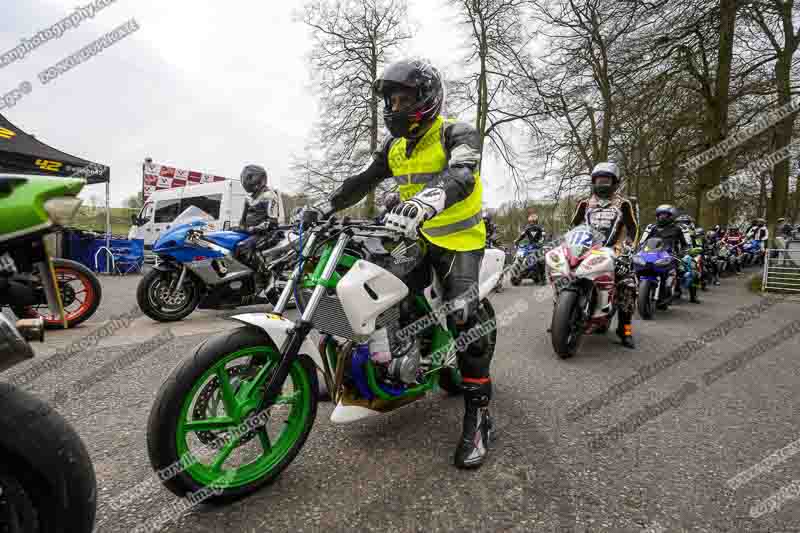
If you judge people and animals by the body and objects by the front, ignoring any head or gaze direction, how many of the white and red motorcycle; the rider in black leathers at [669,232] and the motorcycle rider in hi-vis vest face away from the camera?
0

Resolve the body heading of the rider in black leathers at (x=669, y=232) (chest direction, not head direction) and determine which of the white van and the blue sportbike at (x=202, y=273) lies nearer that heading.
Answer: the blue sportbike

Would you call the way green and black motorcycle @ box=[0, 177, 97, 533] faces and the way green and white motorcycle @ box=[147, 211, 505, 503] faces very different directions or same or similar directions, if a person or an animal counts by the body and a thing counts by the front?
same or similar directions

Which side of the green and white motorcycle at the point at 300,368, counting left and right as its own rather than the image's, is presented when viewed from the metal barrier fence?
back

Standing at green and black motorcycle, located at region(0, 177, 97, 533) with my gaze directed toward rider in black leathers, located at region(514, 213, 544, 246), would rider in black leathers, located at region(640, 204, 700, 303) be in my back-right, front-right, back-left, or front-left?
front-right

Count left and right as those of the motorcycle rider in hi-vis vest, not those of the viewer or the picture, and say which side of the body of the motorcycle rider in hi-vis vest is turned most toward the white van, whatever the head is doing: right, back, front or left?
right

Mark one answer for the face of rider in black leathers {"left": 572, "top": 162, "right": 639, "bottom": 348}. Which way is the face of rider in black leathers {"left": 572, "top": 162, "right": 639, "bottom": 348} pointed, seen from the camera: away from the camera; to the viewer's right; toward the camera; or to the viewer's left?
toward the camera

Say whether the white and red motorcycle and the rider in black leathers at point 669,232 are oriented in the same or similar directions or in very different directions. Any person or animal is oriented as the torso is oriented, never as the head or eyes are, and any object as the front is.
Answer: same or similar directions

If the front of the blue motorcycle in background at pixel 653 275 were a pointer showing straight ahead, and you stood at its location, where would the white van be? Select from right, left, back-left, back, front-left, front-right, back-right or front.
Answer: front-right

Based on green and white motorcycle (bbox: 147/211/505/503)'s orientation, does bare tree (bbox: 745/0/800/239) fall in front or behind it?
behind

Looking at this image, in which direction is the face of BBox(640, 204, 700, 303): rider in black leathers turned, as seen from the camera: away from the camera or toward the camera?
toward the camera

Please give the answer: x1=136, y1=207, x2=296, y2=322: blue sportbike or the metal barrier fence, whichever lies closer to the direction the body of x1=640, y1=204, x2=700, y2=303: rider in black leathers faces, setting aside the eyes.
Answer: the blue sportbike

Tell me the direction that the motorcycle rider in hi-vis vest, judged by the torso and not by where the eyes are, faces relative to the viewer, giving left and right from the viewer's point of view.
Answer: facing the viewer and to the left of the viewer
